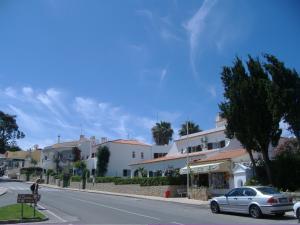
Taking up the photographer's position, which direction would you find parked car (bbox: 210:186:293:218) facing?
facing away from the viewer and to the left of the viewer

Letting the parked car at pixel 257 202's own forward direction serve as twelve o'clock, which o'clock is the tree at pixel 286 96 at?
The tree is roughly at 2 o'clock from the parked car.

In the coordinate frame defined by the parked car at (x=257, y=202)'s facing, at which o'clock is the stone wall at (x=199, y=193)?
The stone wall is roughly at 1 o'clock from the parked car.

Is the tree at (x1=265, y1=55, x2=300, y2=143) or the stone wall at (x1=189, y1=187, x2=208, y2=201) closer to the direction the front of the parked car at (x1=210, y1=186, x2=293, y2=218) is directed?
the stone wall
